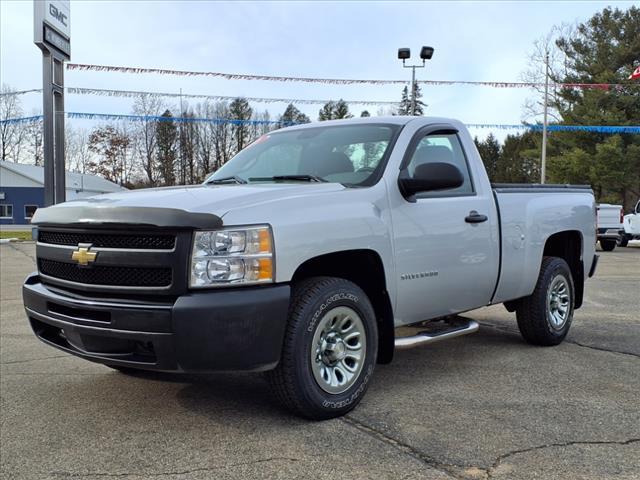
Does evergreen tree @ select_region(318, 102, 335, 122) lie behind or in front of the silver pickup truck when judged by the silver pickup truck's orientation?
behind

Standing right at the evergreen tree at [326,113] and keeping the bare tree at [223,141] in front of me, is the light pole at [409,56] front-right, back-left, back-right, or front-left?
back-left

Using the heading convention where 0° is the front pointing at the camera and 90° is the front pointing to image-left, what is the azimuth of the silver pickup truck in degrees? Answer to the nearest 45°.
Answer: approximately 45°

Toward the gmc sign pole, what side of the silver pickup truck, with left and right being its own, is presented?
right

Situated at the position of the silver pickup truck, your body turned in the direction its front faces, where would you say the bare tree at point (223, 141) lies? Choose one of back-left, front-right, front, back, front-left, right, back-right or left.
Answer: back-right

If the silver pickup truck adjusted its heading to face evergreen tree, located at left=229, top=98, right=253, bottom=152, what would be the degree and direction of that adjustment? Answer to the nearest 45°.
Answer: approximately 135° to its right

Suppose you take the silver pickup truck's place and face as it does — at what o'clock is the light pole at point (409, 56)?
The light pole is roughly at 5 o'clock from the silver pickup truck.
